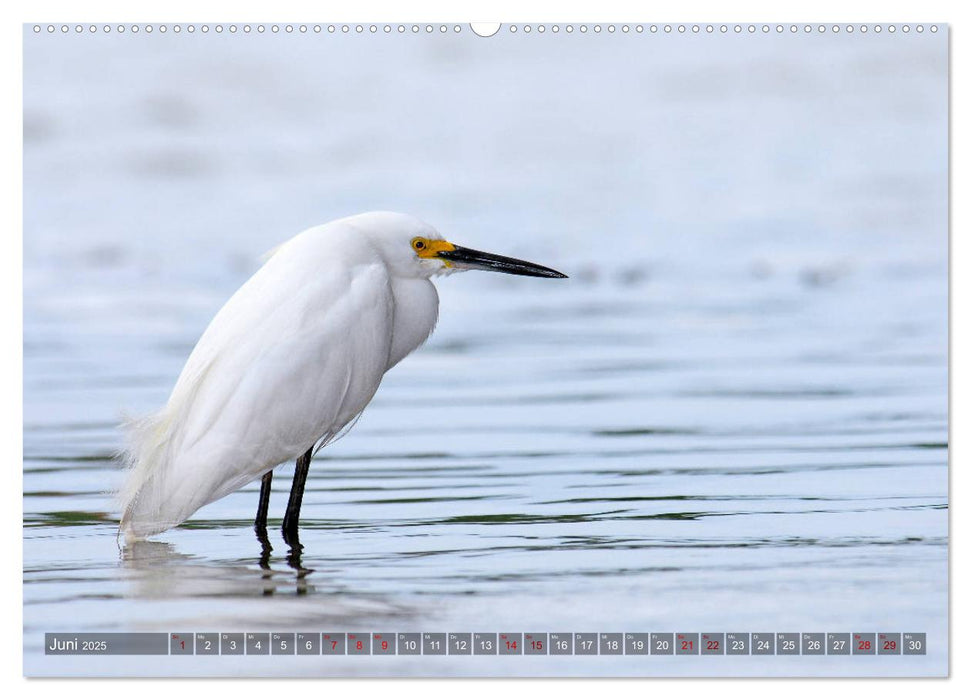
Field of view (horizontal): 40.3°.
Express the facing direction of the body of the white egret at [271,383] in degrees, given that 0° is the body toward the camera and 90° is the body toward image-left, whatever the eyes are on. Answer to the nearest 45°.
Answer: approximately 270°
